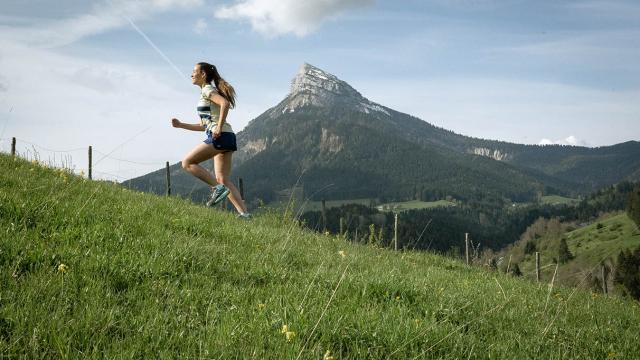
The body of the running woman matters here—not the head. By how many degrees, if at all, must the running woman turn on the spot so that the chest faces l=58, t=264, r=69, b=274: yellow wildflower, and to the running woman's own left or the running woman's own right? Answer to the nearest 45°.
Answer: approximately 90° to the running woman's own left

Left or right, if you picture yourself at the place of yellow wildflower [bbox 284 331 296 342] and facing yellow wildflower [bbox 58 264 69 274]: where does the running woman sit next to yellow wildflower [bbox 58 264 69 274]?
right

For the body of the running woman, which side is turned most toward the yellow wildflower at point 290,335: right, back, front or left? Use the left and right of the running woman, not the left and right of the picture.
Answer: left

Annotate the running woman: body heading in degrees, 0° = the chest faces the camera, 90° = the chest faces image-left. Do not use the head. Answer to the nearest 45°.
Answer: approximately 90°

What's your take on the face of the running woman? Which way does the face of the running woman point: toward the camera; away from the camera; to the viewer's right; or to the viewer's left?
to the viewer's left
